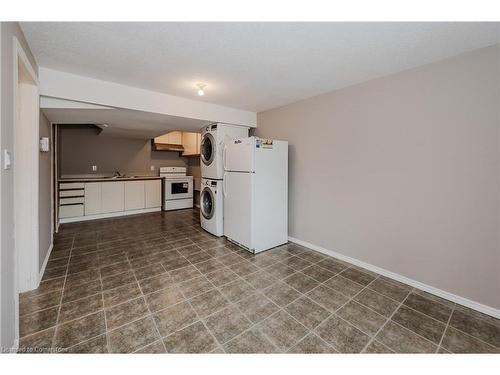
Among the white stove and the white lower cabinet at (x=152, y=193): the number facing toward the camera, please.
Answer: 2

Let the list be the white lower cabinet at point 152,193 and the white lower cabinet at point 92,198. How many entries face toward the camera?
2

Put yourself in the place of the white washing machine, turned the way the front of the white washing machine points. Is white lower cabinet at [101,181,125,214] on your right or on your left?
on your right

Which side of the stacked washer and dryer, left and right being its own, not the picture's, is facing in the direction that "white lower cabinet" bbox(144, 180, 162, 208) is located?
right

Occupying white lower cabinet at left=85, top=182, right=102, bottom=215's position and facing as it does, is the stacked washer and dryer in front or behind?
in front

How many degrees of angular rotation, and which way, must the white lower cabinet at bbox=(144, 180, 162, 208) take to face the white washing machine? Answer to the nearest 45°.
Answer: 0° — it already faces it
